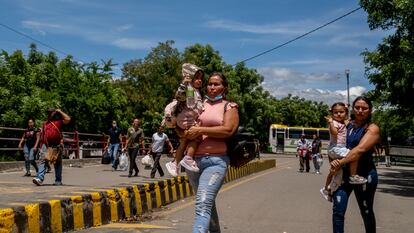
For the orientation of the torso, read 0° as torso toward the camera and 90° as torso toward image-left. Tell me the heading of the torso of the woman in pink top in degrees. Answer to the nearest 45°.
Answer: approximately 45°

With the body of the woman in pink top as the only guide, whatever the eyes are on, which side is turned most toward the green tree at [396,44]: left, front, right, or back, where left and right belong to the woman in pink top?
back

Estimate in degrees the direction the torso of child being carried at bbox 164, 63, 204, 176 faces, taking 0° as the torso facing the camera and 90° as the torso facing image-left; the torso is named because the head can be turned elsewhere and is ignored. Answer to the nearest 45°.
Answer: approximately 315°

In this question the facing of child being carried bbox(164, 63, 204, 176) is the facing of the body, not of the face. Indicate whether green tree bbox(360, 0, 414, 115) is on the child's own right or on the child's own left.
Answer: on the child's own left

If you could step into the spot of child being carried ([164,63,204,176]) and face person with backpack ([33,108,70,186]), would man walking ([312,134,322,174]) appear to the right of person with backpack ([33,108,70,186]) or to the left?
right

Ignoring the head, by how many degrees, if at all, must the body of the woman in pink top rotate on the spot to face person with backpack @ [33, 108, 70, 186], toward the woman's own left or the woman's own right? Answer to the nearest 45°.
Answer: approximately 90° to the woman's own right

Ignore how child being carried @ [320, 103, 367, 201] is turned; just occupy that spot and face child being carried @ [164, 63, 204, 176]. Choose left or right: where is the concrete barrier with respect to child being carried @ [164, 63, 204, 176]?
right
